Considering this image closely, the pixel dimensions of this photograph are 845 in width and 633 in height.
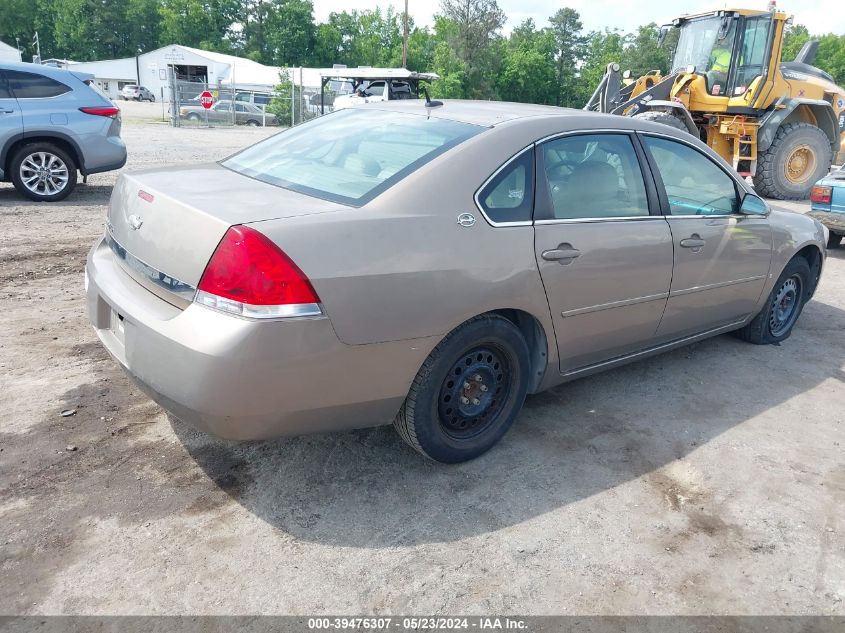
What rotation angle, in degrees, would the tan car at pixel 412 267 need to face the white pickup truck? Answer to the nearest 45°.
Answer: approximately 45° to its left

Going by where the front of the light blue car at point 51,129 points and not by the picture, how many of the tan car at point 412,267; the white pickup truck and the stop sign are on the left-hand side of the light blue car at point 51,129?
1

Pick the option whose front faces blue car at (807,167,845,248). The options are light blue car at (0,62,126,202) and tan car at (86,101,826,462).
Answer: tan car at (86,101,826,462)

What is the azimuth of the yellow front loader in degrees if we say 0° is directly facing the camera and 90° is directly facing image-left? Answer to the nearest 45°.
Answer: approximately 45°

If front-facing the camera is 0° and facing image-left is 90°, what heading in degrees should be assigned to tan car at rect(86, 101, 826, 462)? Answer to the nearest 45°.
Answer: approximately 225°

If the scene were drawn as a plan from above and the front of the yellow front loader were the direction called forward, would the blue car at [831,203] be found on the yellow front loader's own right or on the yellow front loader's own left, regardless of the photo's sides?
on the yellow front loader's own left

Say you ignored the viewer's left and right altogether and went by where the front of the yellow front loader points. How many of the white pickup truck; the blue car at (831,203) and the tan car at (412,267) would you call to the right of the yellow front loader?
1

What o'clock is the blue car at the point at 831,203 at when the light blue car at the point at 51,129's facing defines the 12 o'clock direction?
The blue car is roughly at 7 o'clock from the light blue car.

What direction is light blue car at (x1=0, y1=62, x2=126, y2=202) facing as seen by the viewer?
to the viewer's left

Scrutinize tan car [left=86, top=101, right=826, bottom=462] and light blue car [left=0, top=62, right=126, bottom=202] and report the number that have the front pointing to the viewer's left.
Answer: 1

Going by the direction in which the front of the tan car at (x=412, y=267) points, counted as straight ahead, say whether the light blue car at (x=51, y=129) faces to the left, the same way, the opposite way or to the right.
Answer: the opposite way

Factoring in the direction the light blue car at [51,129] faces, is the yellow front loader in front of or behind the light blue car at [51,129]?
behind
